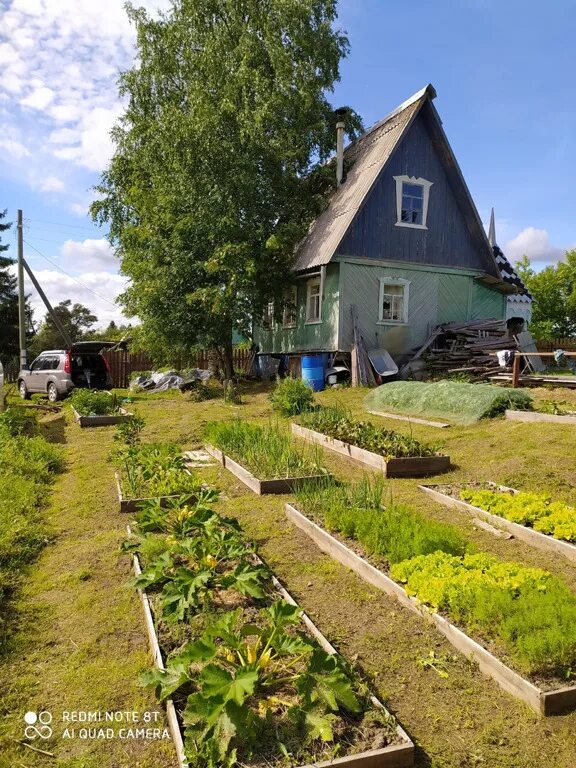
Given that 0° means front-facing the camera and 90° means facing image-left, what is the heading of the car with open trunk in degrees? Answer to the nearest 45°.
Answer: approximately 135°

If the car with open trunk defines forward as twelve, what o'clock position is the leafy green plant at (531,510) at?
The leafy green plant is roughly at 7 o'clock from the car with open trunk.

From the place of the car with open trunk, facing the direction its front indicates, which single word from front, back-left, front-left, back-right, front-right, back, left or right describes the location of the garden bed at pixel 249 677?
back-left

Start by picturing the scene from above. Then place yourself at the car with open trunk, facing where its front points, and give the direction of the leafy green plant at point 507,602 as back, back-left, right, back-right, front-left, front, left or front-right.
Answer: back-left

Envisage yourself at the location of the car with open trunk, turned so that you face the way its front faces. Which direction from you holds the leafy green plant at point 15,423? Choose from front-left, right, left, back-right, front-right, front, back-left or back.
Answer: back-left

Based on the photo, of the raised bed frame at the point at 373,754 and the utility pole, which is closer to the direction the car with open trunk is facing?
the utility pole

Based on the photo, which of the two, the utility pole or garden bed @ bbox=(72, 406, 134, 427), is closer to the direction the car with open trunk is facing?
the utility pole

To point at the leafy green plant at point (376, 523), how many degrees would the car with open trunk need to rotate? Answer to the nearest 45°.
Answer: approximately 135° to its left

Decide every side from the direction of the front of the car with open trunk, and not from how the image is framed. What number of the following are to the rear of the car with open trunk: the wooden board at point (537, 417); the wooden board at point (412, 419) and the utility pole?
2

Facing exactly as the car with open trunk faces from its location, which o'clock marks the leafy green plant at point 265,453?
The leafy green plant is roughly at 7 o'clock from the car with open trunk.

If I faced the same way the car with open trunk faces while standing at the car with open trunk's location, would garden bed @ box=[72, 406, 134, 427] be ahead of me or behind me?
behind

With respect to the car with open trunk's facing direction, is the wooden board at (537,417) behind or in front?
behind

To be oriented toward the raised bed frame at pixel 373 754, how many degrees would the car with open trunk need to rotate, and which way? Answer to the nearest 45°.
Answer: approximately 135° to its left

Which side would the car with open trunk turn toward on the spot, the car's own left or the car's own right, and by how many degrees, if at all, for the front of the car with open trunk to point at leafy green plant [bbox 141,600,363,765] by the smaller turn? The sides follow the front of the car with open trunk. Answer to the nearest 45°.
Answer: approximately 135° to the car's own left

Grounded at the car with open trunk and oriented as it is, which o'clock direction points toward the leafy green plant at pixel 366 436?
The leafy green plant is roughly at 7 o'clock from the car with open trunk.
